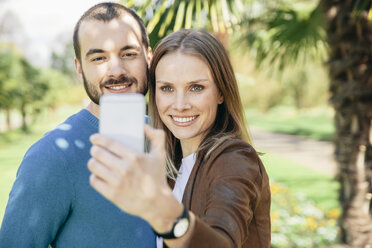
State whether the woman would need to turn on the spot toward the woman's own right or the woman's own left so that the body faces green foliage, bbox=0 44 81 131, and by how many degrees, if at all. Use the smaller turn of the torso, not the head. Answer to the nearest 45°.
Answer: approximately 90° to the woman's own right

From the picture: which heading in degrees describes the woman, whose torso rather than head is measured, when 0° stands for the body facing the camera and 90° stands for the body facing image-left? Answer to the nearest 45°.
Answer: approximately 45°

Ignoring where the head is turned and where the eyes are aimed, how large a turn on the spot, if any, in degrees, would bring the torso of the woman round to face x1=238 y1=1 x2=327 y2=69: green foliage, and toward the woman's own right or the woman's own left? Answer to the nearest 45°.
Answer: approximately 135° to the woman's own right

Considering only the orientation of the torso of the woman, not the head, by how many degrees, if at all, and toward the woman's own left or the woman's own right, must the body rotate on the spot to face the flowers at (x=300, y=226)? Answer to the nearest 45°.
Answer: approximately 180°

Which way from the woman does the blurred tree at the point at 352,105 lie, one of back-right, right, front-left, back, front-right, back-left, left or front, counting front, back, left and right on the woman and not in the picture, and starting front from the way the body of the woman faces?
back

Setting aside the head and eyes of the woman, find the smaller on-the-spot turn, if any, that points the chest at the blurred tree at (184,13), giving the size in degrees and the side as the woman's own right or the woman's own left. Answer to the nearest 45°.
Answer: approximately 135° to the woman's own right
